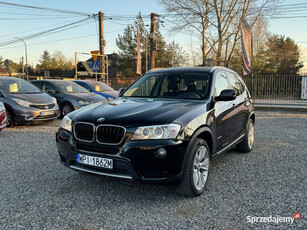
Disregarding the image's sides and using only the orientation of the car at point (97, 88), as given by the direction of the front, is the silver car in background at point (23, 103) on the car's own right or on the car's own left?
on the car's own right

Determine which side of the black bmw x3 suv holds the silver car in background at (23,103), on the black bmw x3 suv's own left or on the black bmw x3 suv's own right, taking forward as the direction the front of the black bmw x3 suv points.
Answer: on the black bmw x3 suv's own right

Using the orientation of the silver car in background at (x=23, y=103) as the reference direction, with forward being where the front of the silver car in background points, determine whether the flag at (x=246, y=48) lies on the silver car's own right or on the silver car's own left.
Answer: on the silver car's own left

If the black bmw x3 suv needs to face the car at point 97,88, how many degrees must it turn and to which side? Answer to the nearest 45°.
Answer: approximately 135° to its right

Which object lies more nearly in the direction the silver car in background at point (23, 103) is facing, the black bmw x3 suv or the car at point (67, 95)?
the black bmw x3 suv

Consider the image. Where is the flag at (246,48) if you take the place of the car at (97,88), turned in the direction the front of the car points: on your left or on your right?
on your left
